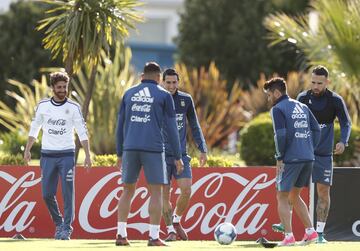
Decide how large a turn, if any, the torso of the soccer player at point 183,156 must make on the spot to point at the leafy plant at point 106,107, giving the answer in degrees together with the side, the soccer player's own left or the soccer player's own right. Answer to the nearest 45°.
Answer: approximately 180°

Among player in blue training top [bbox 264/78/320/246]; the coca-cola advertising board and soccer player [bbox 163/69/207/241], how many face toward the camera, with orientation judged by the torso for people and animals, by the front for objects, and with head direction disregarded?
2

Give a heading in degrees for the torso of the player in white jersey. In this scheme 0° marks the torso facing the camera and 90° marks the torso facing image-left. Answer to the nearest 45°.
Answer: approximately 0°

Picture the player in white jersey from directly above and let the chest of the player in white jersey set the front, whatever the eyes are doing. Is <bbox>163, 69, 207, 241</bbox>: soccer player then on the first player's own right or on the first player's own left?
on the first player's own left

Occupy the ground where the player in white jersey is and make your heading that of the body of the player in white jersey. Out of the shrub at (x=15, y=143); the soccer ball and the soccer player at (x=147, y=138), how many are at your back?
1

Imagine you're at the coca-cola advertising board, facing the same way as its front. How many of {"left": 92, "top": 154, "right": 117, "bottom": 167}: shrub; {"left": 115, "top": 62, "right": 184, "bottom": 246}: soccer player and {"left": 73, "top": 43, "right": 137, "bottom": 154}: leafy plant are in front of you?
1

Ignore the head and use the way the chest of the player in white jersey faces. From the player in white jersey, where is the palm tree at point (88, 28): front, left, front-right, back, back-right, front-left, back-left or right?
back

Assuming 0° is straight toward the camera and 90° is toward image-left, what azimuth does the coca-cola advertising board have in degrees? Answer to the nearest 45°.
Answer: approximately 0°

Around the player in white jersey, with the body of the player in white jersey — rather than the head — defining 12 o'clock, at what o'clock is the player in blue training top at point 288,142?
The player in blue training top is roughly at 10 o'clock from the player in white jersey.
